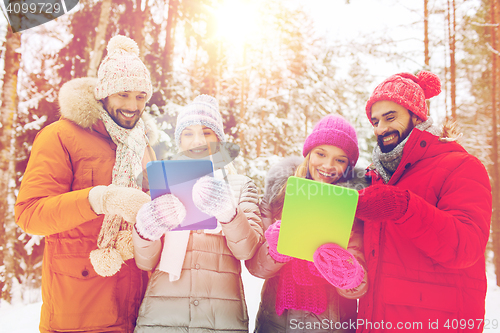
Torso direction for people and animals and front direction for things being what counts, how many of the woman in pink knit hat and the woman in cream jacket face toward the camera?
2

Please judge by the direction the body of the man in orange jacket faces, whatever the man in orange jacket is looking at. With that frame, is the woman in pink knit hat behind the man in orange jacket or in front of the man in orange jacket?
in front

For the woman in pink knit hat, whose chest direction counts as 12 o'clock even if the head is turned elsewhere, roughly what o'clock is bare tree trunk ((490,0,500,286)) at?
The bare tree trunk is roughly at 7 o'clock from the woman in pink knit hat.

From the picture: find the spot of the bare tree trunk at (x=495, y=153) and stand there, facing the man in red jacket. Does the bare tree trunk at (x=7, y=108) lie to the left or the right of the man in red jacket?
right

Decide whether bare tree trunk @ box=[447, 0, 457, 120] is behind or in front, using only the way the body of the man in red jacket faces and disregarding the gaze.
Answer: behind

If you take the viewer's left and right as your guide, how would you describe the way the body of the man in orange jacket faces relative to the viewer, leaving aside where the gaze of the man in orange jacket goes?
facing the viewer and to the right of the viewer

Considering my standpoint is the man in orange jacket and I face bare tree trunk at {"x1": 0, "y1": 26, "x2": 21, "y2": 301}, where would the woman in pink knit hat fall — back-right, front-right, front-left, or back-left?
back-right

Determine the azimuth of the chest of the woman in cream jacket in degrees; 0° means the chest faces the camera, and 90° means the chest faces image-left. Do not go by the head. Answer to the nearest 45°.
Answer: approximately 0°

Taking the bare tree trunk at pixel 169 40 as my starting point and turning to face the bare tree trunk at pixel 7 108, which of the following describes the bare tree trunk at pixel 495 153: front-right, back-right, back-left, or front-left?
back-left

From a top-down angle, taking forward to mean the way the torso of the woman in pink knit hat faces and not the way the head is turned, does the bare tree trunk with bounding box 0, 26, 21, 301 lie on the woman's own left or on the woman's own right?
on the woman's own right

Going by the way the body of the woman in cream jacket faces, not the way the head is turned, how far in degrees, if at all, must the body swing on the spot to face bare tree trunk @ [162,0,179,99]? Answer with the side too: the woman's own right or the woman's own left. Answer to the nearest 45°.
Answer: approximately 180°

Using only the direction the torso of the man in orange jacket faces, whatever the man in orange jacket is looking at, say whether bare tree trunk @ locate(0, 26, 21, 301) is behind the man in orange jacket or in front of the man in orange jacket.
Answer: behind

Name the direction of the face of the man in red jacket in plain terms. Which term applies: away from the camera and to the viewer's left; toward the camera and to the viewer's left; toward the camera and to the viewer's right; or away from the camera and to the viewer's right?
toward the camera and to the viewer's left
